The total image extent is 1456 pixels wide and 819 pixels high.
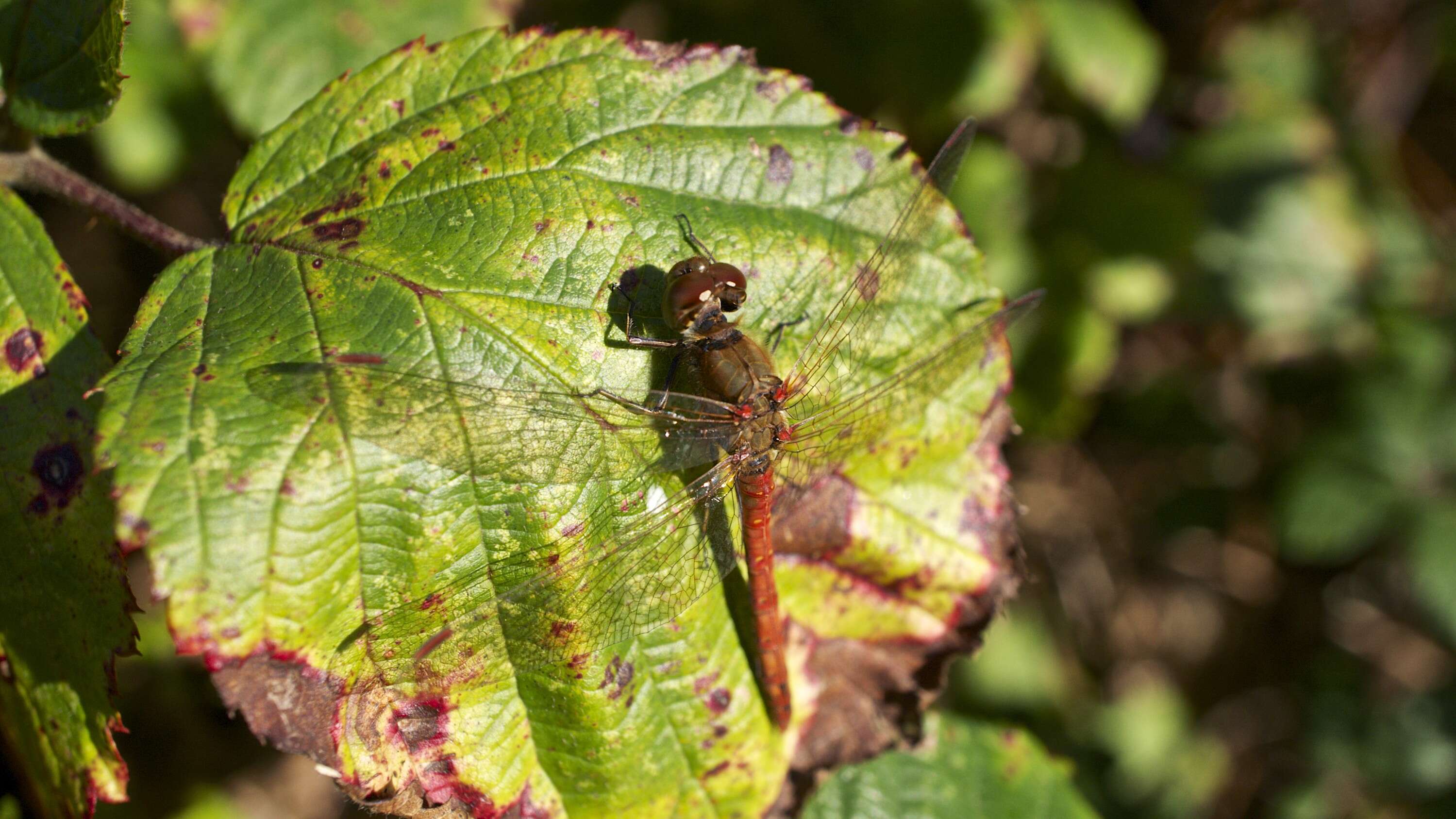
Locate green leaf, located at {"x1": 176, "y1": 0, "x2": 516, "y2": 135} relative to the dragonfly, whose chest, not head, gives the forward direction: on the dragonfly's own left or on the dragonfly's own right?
on the dragonfly's own left

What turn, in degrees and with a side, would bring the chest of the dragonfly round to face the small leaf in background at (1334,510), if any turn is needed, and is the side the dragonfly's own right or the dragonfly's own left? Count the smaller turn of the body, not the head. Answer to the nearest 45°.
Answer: approximately 45° to the dragonfly's own right

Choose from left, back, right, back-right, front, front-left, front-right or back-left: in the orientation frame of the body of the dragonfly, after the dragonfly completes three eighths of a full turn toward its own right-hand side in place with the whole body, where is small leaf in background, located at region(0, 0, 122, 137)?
back-right

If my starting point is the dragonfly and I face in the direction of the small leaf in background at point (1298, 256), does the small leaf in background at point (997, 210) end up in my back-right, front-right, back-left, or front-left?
front-left

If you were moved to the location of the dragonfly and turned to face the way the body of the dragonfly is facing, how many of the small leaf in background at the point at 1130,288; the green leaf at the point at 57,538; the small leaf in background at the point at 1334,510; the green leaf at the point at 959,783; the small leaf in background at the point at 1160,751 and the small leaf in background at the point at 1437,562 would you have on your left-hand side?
1

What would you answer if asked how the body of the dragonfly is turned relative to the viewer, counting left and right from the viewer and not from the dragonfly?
facing away from the viewer

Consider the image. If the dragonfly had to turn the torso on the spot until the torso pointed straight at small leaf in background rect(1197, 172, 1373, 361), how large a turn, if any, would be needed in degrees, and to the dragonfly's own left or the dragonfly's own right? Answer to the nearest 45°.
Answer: approximately 45° to the dragonfly's own right

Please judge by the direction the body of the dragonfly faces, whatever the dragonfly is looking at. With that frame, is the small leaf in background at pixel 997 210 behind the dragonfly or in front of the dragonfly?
in front

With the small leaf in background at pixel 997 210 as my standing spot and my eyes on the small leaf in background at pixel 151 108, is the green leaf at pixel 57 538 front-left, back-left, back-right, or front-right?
front-left

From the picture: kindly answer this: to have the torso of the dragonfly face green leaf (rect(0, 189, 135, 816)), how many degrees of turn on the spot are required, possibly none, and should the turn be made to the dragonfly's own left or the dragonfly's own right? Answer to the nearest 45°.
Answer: approximately 90° to the dragonfly's own left

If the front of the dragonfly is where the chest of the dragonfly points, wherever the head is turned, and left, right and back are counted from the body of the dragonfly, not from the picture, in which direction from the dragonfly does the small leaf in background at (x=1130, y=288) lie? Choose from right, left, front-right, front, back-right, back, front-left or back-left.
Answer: front-right

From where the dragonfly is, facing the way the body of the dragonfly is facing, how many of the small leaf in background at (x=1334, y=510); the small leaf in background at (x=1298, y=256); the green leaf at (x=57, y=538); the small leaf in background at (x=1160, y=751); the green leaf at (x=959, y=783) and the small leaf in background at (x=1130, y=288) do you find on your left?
1
